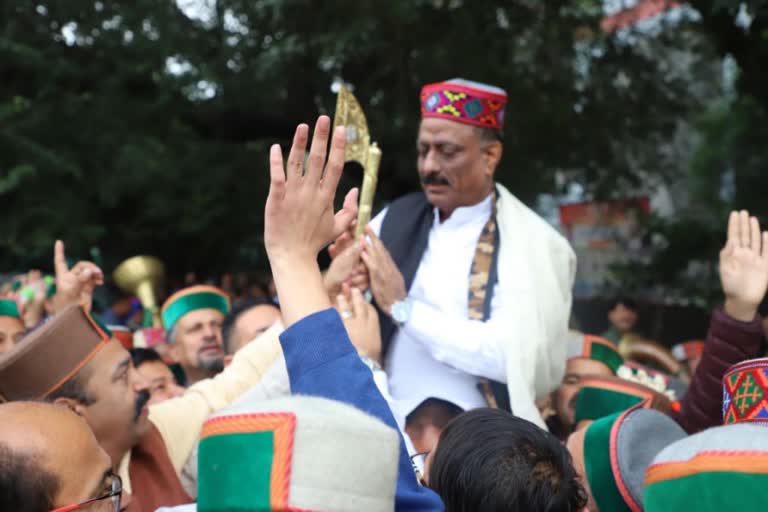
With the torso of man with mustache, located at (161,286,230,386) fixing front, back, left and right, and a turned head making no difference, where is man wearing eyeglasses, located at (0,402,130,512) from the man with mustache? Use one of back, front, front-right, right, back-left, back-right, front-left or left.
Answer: front-right

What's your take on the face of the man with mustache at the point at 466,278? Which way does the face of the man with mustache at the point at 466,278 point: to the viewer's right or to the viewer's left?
to the viewer's left

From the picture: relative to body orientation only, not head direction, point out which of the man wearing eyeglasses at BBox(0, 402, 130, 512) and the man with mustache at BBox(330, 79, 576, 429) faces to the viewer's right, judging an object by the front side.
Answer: the man wearing eyeglasses

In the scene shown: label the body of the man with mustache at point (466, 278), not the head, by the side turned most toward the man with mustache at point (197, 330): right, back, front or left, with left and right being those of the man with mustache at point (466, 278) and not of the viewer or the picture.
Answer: right

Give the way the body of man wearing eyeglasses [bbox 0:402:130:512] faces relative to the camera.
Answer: to the viewer's right

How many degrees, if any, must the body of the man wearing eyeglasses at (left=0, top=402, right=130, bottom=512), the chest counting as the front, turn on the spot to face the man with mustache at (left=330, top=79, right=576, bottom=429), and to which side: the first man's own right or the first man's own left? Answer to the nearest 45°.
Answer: approximately 45° to the first man's own left

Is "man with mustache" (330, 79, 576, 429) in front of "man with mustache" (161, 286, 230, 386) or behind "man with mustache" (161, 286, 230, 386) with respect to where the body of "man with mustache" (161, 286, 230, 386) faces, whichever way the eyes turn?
in front

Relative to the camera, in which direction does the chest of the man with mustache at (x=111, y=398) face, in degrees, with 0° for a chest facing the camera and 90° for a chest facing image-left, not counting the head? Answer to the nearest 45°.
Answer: approximately 270°
